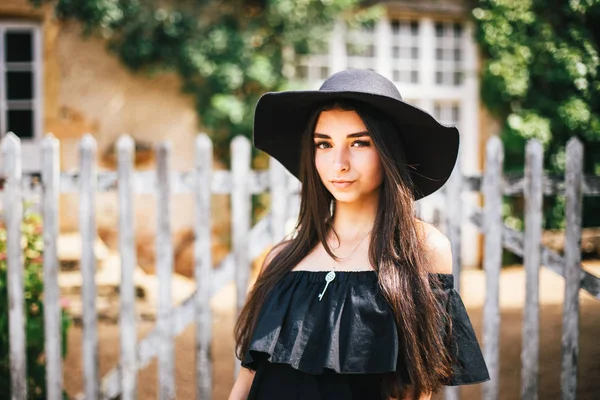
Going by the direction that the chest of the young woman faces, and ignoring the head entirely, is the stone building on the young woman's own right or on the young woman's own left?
on the young woman's own right

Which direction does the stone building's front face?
toward the camera

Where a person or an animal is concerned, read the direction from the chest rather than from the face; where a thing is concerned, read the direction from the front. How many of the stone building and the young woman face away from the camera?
0

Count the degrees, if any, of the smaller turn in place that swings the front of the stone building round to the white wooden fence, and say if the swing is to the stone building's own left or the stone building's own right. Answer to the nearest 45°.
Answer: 0° — it already faces it

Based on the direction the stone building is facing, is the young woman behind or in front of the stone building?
in front
